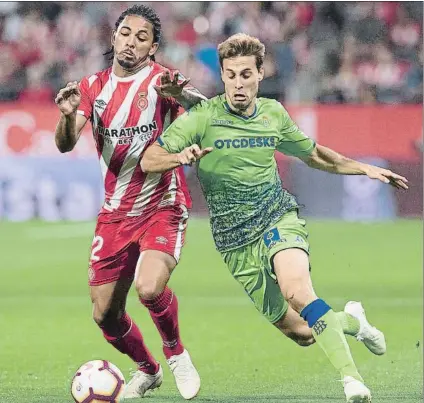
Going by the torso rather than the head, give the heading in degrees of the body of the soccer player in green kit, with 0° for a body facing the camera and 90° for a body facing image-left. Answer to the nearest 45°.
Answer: approximately 0°

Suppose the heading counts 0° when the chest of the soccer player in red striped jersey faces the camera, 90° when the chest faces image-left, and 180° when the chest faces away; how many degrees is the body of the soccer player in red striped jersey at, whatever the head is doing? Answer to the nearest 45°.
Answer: approximately 0°

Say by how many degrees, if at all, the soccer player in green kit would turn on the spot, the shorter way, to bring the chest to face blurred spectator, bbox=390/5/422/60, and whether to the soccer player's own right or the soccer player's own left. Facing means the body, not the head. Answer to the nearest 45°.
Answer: approximately 180°

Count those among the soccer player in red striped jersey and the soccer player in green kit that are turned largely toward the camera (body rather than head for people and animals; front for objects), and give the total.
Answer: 2

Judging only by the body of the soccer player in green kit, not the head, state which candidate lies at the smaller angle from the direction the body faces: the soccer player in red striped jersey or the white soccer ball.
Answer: the white soccer ball

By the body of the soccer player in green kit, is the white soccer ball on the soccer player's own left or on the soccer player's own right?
on the soccer player's own right
